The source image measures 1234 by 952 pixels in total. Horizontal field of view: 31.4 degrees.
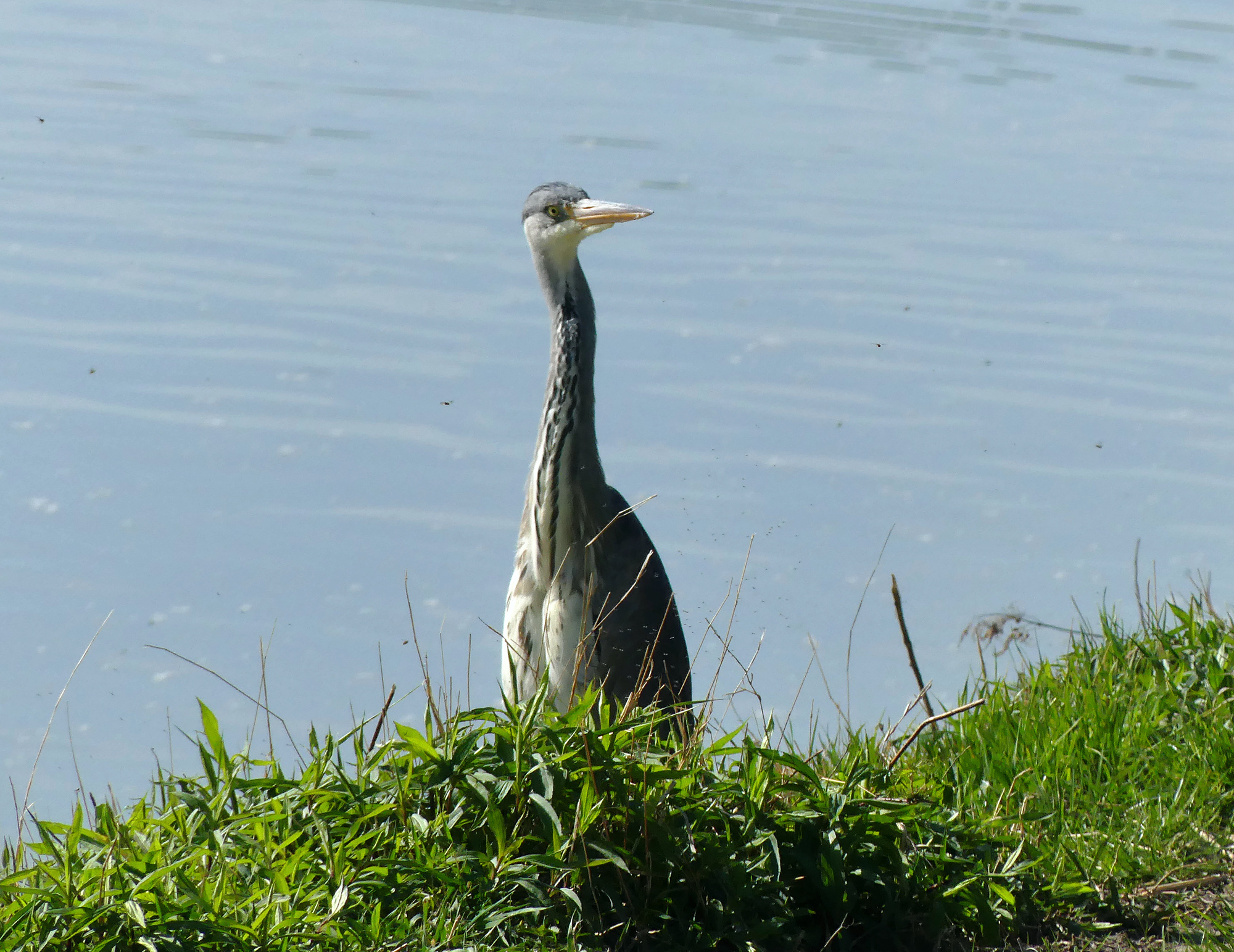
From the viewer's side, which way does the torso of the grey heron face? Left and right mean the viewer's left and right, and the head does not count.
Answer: facing the viewer and to the left of the viewer
